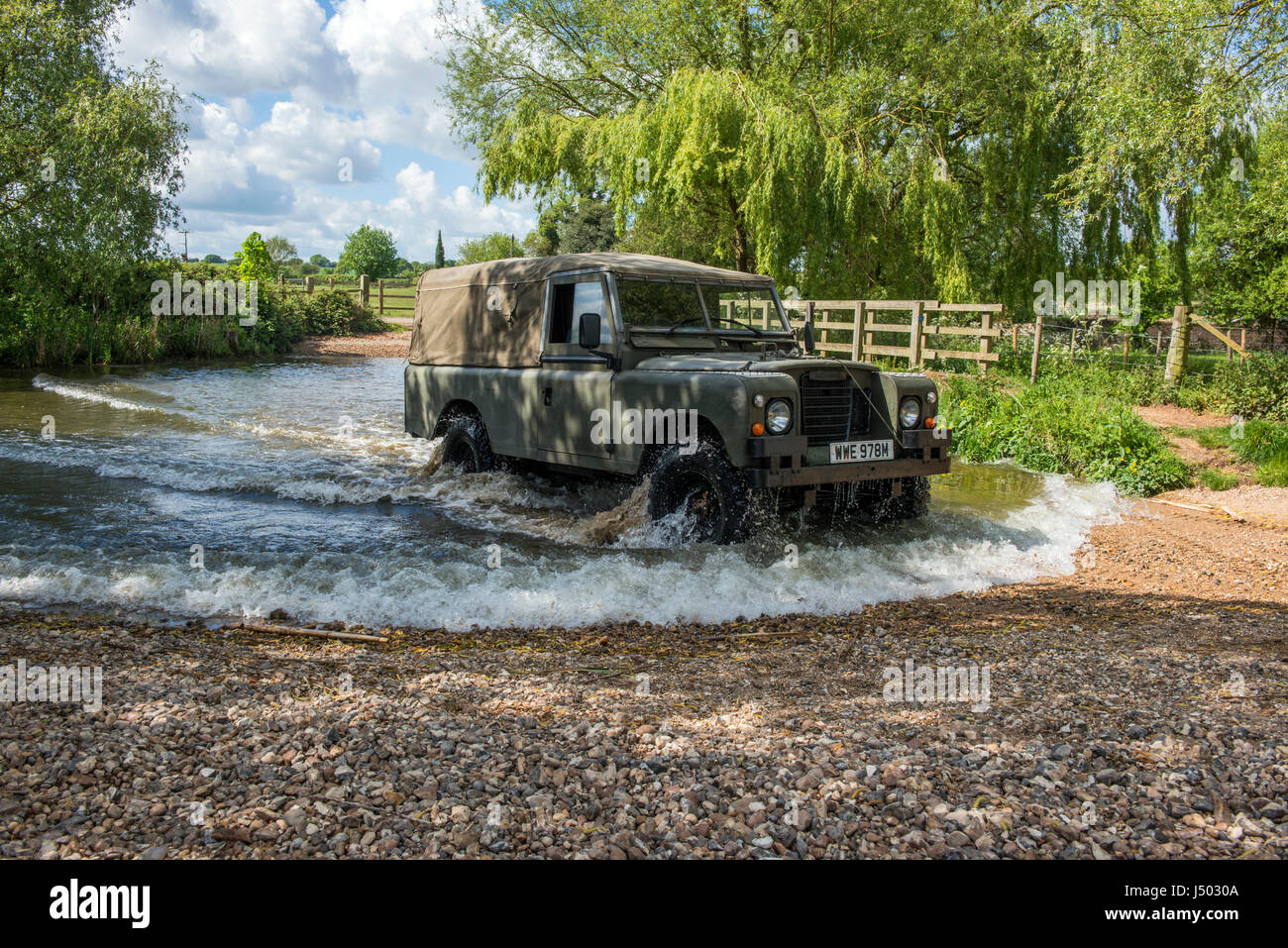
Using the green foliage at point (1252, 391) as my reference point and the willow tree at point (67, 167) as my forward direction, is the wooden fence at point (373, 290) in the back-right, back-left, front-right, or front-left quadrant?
front-right

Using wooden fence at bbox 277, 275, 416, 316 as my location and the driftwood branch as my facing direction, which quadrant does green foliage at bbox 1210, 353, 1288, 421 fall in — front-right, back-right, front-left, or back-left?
front-left

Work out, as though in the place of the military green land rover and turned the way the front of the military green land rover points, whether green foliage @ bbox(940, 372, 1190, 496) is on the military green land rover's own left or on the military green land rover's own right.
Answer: on the military green land rover's own left

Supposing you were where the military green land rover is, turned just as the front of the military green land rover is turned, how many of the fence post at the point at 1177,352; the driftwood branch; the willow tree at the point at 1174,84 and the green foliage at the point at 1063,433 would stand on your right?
1

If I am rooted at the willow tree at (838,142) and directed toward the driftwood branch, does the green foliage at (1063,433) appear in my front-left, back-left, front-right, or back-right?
front-left

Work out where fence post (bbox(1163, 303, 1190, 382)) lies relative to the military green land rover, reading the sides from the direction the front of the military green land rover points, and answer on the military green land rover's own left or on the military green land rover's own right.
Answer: on the military green land rover's own left

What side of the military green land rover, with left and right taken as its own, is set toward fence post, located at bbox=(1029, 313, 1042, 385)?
left

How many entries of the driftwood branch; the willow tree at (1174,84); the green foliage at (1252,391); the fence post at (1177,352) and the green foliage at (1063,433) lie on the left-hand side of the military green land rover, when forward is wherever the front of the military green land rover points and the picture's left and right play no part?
4

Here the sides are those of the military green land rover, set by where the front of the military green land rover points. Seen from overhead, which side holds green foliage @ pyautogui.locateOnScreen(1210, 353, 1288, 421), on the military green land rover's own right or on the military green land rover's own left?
on the military green land rover's own left

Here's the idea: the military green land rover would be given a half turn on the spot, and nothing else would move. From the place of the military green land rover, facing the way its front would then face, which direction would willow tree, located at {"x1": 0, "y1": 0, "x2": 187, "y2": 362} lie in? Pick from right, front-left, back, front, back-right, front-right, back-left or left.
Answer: front

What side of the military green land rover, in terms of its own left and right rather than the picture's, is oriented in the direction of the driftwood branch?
right

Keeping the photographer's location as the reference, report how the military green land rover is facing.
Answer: facing the viewer and to the right of the viewer

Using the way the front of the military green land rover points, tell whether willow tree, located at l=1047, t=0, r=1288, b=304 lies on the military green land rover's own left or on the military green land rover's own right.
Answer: on the military green land rover's own left
